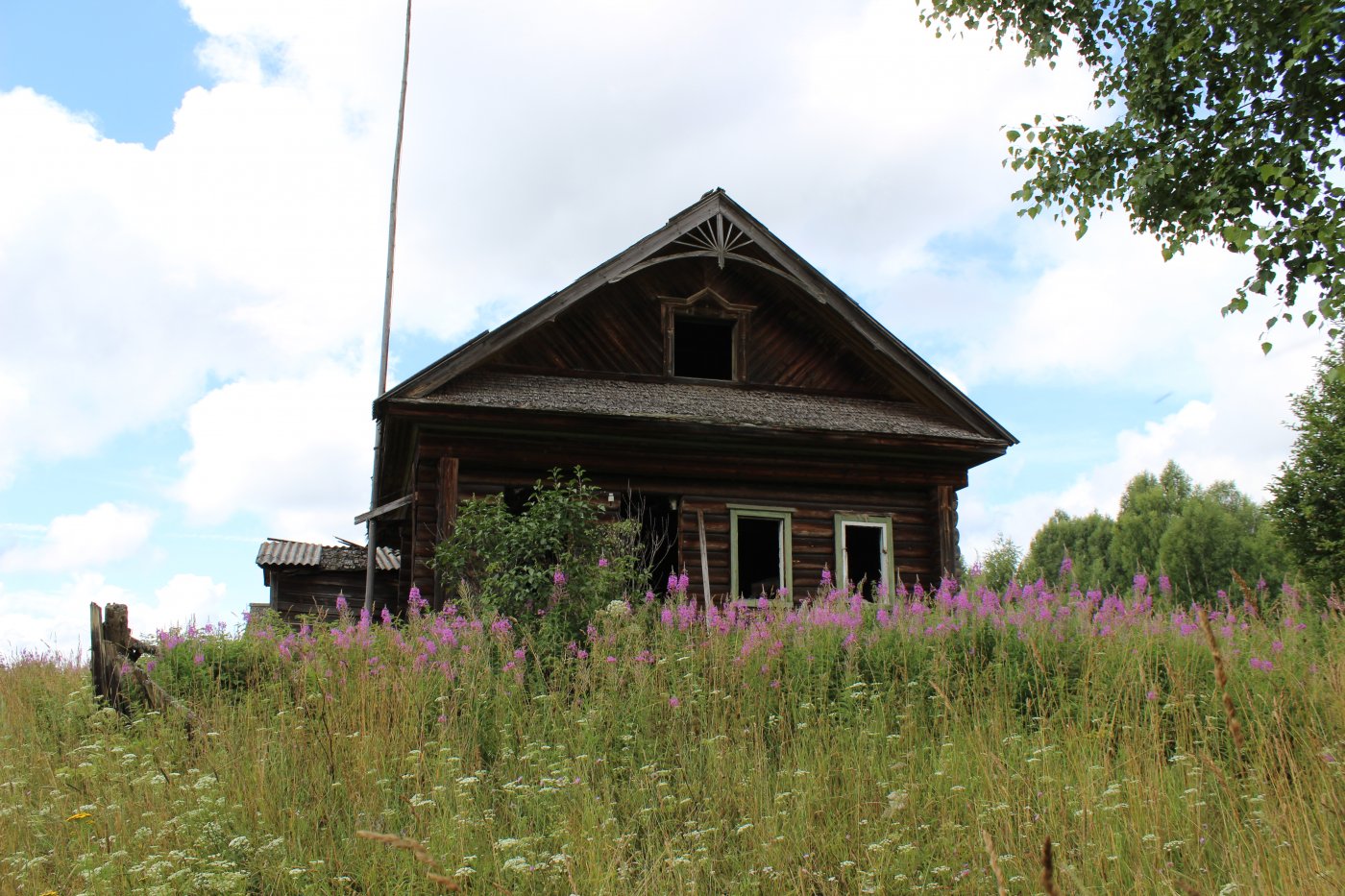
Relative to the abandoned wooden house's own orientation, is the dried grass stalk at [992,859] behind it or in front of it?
in front

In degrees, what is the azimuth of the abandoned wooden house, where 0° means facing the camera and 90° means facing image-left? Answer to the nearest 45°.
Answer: approximately 0°

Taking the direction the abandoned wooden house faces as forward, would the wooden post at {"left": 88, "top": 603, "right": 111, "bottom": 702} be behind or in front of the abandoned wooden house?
in front
